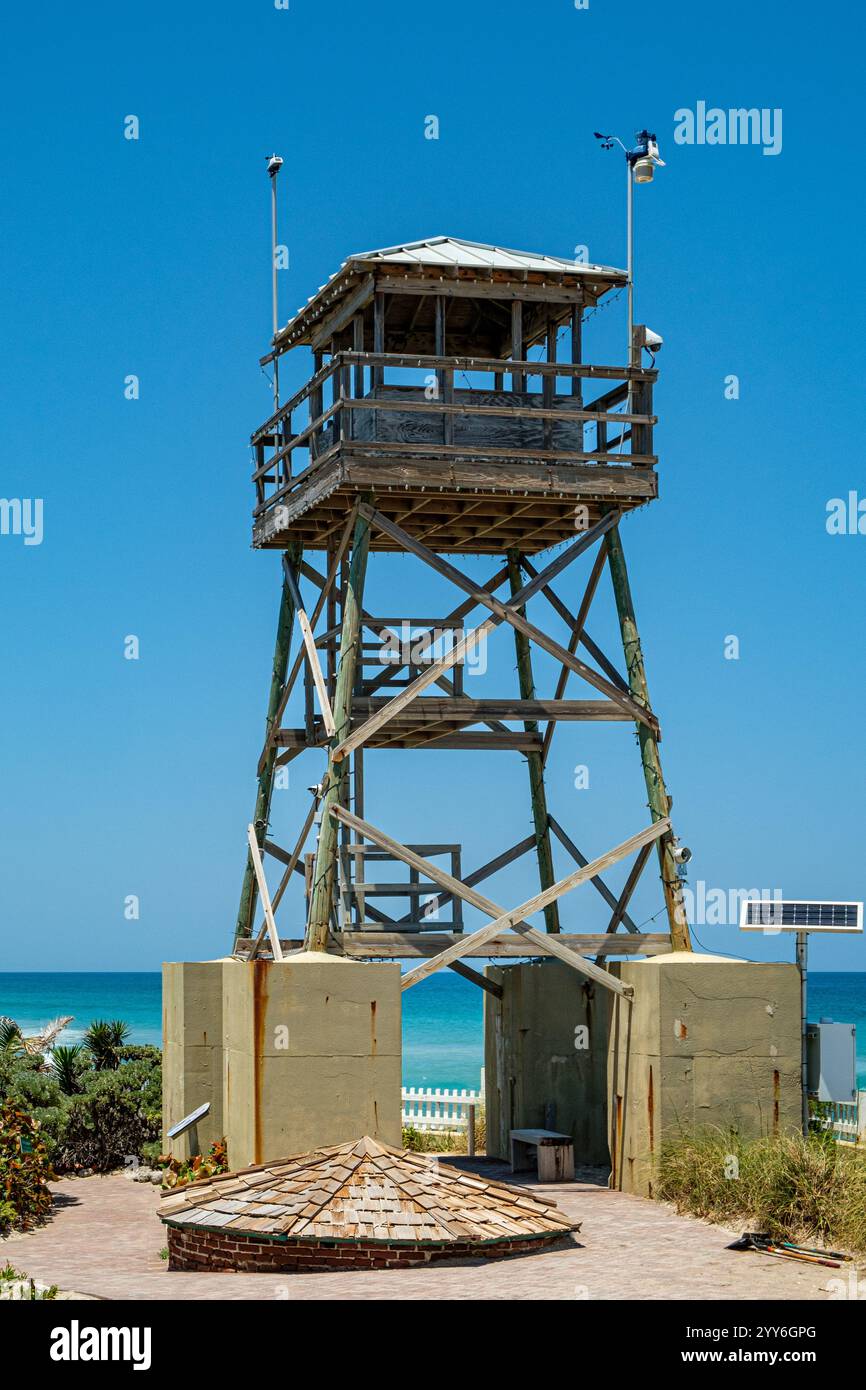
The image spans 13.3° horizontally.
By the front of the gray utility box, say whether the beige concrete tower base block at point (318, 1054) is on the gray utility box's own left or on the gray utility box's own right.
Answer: on the gray utility box's own right

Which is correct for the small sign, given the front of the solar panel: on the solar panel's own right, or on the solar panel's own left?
on the solar panel's own right

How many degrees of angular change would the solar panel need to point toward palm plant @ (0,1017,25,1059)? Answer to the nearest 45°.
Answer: approximately 135° to its right

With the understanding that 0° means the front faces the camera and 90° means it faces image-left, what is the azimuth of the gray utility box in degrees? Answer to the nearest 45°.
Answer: approximately 315°
